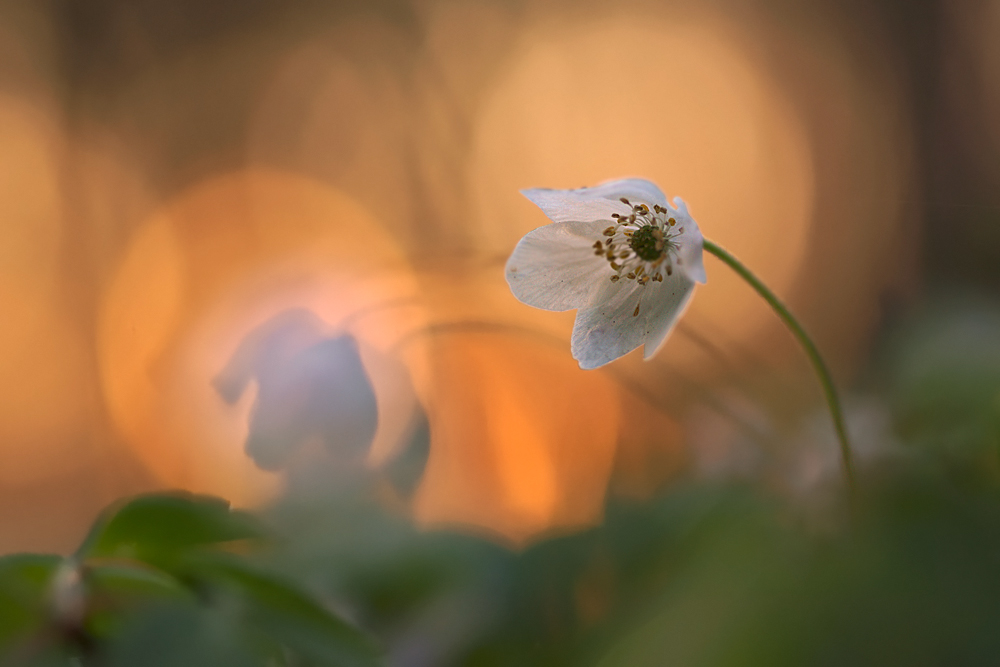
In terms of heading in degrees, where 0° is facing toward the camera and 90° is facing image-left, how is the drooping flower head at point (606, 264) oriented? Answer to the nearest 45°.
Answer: approximately 45°
